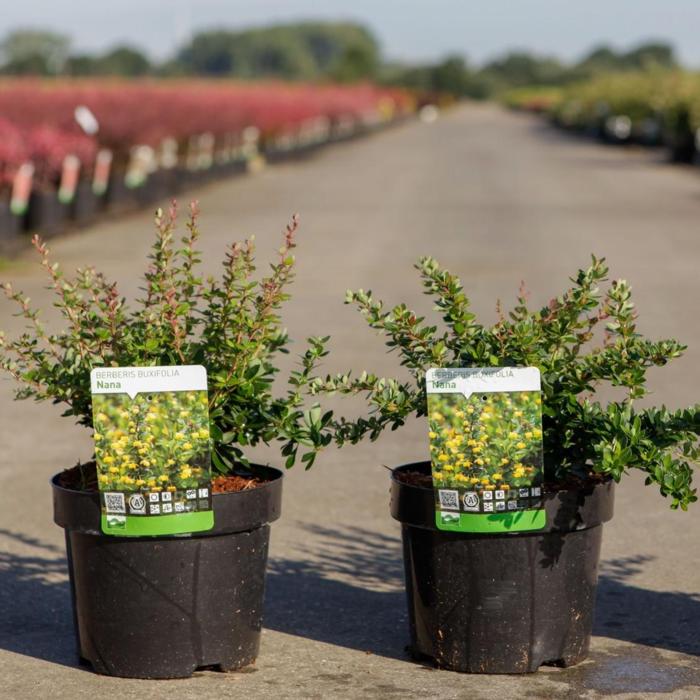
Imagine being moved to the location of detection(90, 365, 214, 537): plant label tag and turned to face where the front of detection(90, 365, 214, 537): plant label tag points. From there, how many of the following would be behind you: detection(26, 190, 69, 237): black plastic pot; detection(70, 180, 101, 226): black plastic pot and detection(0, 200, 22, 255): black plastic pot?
3

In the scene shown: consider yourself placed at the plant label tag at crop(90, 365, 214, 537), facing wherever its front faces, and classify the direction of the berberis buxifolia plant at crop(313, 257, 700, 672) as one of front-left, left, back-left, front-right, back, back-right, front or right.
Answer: left

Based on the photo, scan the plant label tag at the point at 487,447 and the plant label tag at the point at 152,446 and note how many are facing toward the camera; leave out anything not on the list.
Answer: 2

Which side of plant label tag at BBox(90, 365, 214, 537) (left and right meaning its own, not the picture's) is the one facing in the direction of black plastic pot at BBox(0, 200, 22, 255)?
back

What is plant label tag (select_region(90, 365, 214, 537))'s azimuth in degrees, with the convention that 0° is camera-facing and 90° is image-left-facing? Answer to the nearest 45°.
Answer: approximately 0°

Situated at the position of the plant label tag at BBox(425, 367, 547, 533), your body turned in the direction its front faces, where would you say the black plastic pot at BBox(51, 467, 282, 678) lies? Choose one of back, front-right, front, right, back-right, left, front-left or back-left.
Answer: right

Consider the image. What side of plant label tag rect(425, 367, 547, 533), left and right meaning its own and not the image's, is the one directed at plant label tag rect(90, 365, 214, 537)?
right

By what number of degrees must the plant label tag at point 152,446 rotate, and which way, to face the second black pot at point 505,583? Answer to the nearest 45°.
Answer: approximately 90° to its left

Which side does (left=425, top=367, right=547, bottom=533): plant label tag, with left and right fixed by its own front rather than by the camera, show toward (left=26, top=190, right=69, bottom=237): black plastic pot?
back

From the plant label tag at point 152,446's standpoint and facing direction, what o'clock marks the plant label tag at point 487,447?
the plant label tag at point 487,447 is roughly at 9 o'clock from the plant label tag at point 152,446.

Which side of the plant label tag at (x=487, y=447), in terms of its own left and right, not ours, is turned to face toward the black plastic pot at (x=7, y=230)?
back

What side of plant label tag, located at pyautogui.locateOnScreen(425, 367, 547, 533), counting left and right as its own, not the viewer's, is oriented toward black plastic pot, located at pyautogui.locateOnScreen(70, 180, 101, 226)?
back

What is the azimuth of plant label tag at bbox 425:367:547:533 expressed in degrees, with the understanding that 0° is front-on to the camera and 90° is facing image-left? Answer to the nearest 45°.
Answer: approximately 0°
